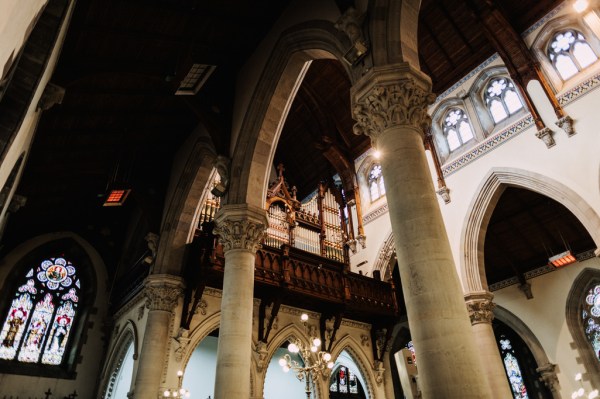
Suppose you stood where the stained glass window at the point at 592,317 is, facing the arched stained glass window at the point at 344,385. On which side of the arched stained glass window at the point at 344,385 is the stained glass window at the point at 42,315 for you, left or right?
left

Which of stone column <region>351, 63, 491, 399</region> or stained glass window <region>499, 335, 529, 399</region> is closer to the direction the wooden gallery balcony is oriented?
the stone column

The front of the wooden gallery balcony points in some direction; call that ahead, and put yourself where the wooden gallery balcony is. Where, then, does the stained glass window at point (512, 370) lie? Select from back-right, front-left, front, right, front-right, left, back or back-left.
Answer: left

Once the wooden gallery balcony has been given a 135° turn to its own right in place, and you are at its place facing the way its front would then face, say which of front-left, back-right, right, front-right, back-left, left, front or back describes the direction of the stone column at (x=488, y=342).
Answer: back

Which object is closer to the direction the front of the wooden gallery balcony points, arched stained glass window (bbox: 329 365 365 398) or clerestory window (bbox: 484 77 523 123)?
the clerestory window

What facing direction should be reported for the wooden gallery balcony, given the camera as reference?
facing the viewer and to the right of the viewer

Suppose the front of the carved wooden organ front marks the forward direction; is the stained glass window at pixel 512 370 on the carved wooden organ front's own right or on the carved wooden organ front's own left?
on the carved wooden organ front's own left

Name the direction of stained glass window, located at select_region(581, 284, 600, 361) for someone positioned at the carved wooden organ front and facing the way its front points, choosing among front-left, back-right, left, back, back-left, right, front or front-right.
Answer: front-left

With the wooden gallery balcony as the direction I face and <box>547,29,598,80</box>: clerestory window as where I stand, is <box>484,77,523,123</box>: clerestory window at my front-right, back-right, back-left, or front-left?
front-right

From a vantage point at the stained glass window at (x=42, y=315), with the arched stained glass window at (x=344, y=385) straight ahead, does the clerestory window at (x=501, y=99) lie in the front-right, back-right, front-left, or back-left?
front-right

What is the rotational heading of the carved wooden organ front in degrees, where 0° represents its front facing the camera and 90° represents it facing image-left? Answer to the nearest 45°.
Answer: approximately 315°
